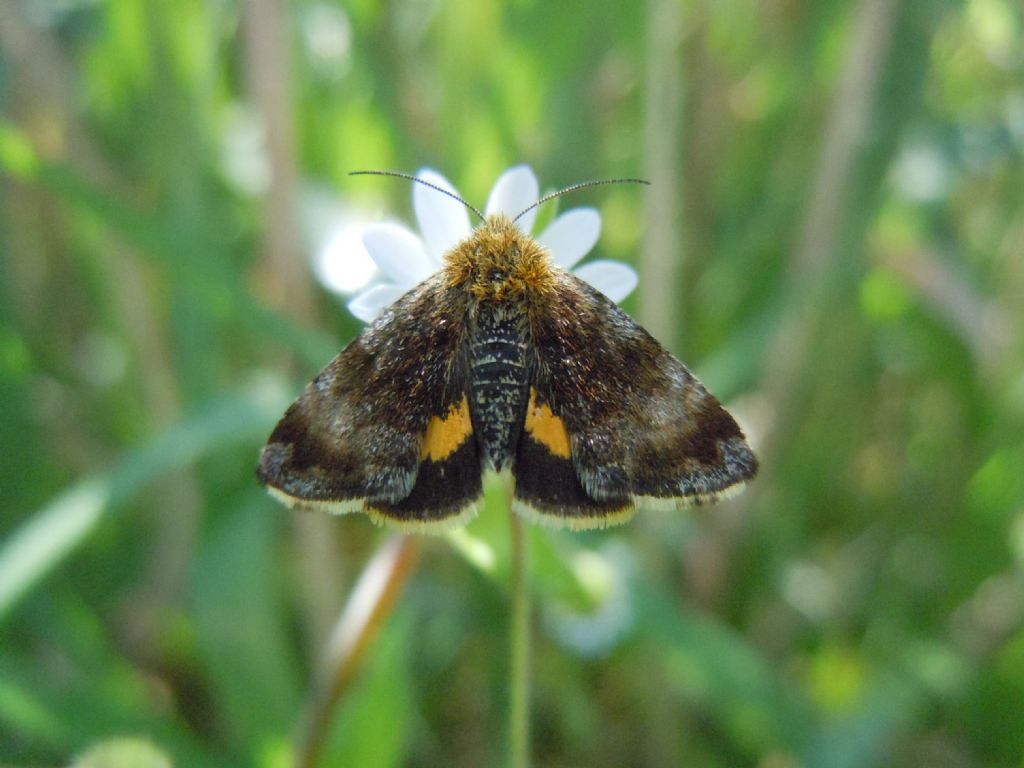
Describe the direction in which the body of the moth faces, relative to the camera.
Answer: away from the camera

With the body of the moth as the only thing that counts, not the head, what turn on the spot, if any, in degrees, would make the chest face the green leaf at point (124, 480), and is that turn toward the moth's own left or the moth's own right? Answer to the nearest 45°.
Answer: approximately 45° to the moth's own left
